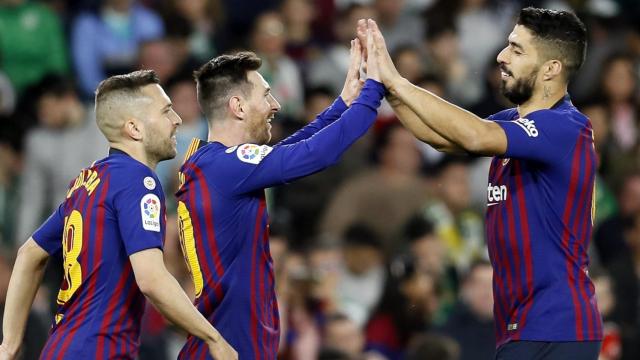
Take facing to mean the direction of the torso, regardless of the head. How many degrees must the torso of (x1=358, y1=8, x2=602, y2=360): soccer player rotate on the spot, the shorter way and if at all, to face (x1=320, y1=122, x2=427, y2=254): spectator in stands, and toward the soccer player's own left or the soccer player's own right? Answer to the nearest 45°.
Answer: approximately 90° to the soccer player's own right

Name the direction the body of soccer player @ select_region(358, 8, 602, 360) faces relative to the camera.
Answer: to the viewer's left

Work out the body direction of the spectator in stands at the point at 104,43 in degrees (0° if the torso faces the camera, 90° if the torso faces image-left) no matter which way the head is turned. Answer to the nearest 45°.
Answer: approximately 0°

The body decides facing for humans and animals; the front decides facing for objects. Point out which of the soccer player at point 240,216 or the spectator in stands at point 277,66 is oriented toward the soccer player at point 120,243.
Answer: the spectator in stands

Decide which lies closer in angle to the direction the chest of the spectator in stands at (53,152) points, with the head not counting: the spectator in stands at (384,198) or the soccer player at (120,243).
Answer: the soccer player

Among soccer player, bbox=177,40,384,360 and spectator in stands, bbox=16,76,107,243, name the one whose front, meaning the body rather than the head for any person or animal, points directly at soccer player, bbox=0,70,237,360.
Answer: the spectator in stands

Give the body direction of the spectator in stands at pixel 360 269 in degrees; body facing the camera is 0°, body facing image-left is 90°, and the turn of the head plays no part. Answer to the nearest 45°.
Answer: approximately 0°

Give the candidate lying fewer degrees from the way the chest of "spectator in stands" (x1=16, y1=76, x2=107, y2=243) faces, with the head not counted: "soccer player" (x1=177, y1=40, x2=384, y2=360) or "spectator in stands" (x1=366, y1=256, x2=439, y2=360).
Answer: the soccer player

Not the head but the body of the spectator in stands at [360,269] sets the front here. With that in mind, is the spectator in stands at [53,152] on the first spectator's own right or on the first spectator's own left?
on the first spectator's own right

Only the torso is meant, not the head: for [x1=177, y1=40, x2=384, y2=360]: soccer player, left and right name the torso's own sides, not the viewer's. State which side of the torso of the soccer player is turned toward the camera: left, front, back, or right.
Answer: right
